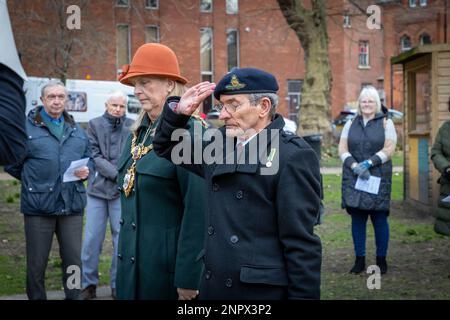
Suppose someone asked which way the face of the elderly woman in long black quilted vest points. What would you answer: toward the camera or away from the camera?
toward the camera

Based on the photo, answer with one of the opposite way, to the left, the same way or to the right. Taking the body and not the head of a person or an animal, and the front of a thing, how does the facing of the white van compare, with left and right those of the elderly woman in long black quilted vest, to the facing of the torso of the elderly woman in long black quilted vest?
to the left

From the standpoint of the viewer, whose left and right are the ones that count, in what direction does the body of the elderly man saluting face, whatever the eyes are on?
facing the viewer and to the left of the viewer

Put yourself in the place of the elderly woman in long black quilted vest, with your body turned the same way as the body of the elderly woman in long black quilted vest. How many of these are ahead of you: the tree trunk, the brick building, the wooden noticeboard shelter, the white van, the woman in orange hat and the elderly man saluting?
2

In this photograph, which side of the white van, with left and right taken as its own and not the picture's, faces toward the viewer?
right

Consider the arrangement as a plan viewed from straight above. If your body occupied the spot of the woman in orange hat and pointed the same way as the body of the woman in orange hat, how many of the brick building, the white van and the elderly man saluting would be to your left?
1

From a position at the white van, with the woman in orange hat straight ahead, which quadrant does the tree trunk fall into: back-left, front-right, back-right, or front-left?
front-left

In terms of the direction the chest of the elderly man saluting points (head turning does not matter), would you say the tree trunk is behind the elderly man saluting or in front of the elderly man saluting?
behind

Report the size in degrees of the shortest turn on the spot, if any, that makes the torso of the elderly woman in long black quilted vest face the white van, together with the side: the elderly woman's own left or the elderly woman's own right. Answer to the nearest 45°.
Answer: approximately 135° to the elderly woman's own right

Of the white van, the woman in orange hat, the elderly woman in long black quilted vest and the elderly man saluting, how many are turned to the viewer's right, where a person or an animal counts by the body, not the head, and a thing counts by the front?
1

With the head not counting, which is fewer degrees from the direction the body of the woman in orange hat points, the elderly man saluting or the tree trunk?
the elderly man saluting

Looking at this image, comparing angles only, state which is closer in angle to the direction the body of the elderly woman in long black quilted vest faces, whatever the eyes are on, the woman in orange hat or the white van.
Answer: the woman in orange hat

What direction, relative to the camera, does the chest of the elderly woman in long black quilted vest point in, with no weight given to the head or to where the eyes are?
toward the camera

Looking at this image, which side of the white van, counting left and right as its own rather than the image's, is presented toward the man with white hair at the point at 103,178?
right
